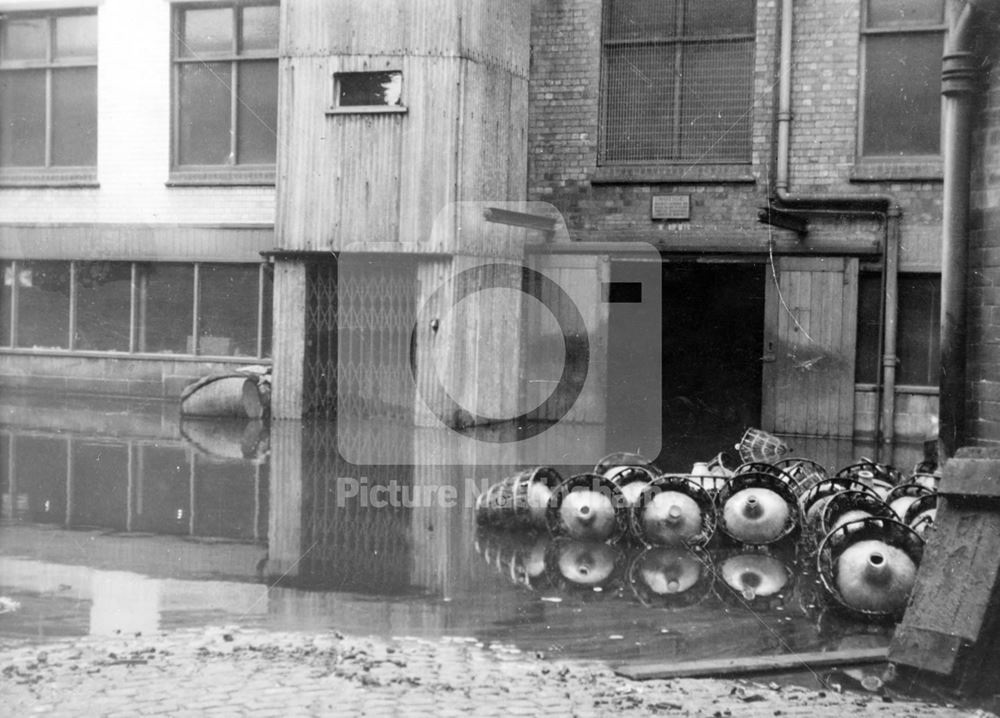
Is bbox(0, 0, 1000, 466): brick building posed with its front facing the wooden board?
yes

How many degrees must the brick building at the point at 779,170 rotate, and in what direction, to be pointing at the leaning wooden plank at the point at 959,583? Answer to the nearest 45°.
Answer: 0° — it already faces it

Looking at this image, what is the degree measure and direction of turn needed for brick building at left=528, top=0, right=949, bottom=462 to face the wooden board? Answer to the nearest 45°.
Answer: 0° — it already faces it

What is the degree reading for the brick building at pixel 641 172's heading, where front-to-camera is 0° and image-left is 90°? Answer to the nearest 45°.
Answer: approximately 0°
